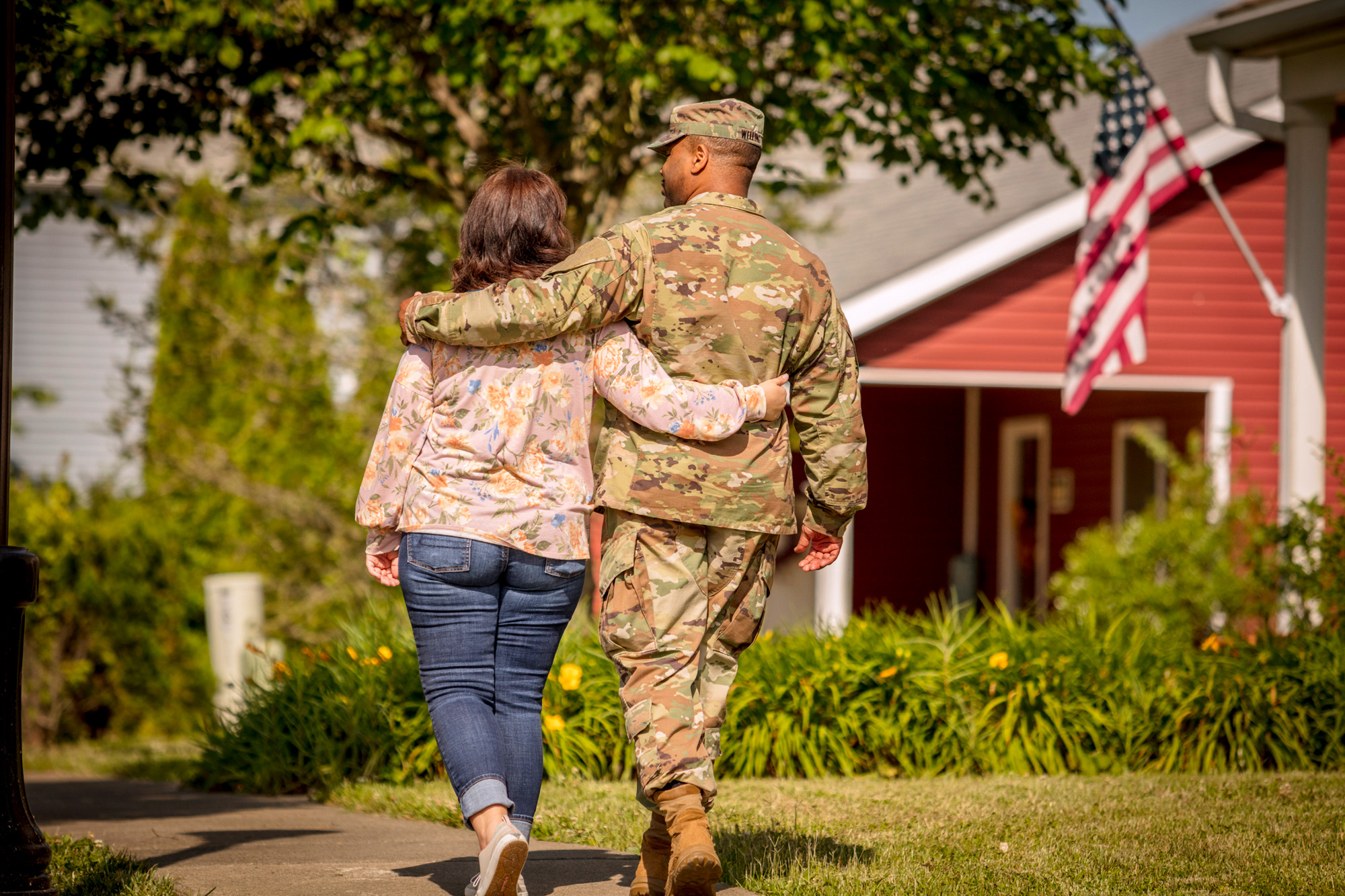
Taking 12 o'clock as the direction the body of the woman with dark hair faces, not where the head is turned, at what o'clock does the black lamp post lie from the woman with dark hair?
The black lamp post is roughly at 9 o'clock from the woman with dark hair.

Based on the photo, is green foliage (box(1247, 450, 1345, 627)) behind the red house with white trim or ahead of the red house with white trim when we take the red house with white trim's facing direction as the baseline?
ahead

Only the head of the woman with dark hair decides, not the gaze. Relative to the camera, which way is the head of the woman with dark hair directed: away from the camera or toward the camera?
away from the camera

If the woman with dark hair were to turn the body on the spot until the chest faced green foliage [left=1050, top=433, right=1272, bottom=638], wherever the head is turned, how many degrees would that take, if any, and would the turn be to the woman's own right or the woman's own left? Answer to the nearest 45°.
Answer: approximately 45° to the woman's own right

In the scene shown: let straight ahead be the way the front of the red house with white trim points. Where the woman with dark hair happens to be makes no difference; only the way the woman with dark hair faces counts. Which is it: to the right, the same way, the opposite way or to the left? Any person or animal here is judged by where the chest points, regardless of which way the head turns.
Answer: the opposite way

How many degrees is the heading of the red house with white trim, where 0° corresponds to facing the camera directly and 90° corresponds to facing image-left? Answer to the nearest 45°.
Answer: approximately 0°

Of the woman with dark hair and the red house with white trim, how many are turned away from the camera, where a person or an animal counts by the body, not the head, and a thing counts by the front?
1

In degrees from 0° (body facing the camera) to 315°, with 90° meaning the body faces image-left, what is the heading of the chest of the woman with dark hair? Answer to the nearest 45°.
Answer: approximately 180°

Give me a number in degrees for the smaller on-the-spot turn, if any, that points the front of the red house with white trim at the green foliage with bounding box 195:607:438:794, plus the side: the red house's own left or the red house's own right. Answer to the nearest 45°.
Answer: approximately 45° to the red house's own right

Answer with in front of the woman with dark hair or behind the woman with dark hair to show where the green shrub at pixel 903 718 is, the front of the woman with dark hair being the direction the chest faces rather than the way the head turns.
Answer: in front

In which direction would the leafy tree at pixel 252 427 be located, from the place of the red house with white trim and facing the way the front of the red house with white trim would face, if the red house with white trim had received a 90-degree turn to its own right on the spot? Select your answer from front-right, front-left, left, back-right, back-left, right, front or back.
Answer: front
